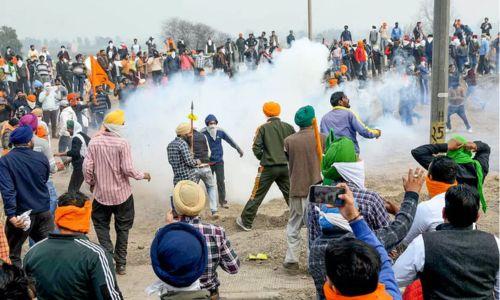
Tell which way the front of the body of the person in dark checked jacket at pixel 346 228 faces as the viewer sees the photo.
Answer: away from the camera

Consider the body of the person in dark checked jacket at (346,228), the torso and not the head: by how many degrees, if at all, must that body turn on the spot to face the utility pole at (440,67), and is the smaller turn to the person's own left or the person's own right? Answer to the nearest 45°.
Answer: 0° — they already face it

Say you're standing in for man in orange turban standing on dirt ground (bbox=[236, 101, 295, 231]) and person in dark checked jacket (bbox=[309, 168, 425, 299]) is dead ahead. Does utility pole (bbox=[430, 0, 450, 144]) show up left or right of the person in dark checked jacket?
left

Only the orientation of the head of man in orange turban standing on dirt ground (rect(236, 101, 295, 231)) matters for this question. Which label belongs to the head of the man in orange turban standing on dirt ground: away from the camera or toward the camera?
away from the camera
